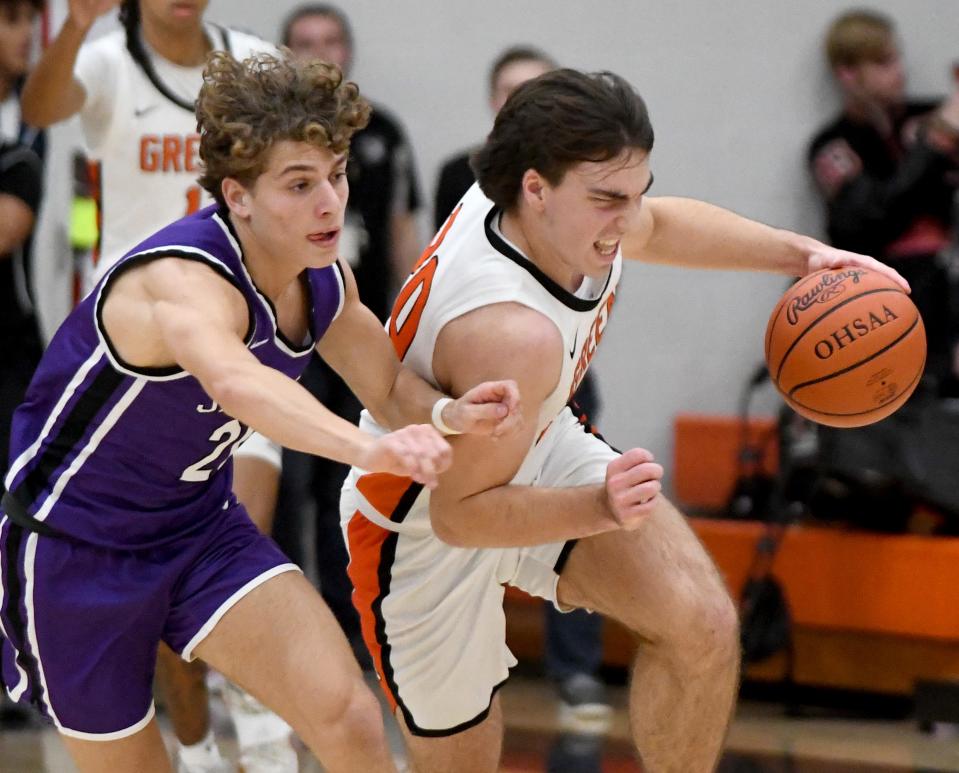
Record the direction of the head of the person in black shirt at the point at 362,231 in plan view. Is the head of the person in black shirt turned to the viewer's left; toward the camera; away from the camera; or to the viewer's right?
toward the camera

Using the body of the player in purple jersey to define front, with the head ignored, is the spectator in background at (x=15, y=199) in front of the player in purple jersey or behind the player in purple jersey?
behind

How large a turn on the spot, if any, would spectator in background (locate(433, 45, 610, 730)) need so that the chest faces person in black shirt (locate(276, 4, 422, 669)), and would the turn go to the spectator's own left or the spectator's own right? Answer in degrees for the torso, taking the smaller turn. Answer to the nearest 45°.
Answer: approximately 135° to the spectator's own right

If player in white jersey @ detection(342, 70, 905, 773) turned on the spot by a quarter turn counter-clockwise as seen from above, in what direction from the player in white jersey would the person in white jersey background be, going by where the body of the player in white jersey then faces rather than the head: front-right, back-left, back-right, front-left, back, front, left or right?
left

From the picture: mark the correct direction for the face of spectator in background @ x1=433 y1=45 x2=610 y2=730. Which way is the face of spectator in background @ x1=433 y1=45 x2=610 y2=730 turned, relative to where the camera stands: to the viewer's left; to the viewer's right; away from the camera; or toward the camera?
toward the camera

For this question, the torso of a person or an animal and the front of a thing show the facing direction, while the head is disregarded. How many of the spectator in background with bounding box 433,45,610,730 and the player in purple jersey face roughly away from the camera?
0

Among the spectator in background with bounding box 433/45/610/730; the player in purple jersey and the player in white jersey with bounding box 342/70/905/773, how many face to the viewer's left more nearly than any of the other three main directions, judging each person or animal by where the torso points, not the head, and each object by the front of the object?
0

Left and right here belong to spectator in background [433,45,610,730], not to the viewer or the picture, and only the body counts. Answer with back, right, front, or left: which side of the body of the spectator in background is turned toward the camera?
front

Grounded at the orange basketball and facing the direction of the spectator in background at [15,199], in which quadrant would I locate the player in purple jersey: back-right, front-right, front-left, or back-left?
front-left

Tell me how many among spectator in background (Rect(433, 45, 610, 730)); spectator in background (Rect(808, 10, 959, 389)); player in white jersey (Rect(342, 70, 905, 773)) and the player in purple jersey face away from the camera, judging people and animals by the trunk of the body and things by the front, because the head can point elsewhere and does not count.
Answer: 0

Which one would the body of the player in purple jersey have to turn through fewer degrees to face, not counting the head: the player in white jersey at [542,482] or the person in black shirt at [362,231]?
the player in white jersey

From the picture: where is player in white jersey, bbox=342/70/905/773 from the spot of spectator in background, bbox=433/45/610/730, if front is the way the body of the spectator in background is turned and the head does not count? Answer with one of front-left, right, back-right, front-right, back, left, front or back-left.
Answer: front

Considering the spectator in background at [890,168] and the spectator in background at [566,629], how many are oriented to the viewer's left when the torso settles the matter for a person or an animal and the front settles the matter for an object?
0

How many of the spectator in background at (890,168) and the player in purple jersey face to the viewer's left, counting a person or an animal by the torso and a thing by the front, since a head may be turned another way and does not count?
0

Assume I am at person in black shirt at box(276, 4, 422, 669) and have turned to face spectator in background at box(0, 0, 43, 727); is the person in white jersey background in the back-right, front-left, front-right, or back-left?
front-left

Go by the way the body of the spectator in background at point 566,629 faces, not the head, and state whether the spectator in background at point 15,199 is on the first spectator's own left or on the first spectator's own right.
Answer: on the first spectator's own right
